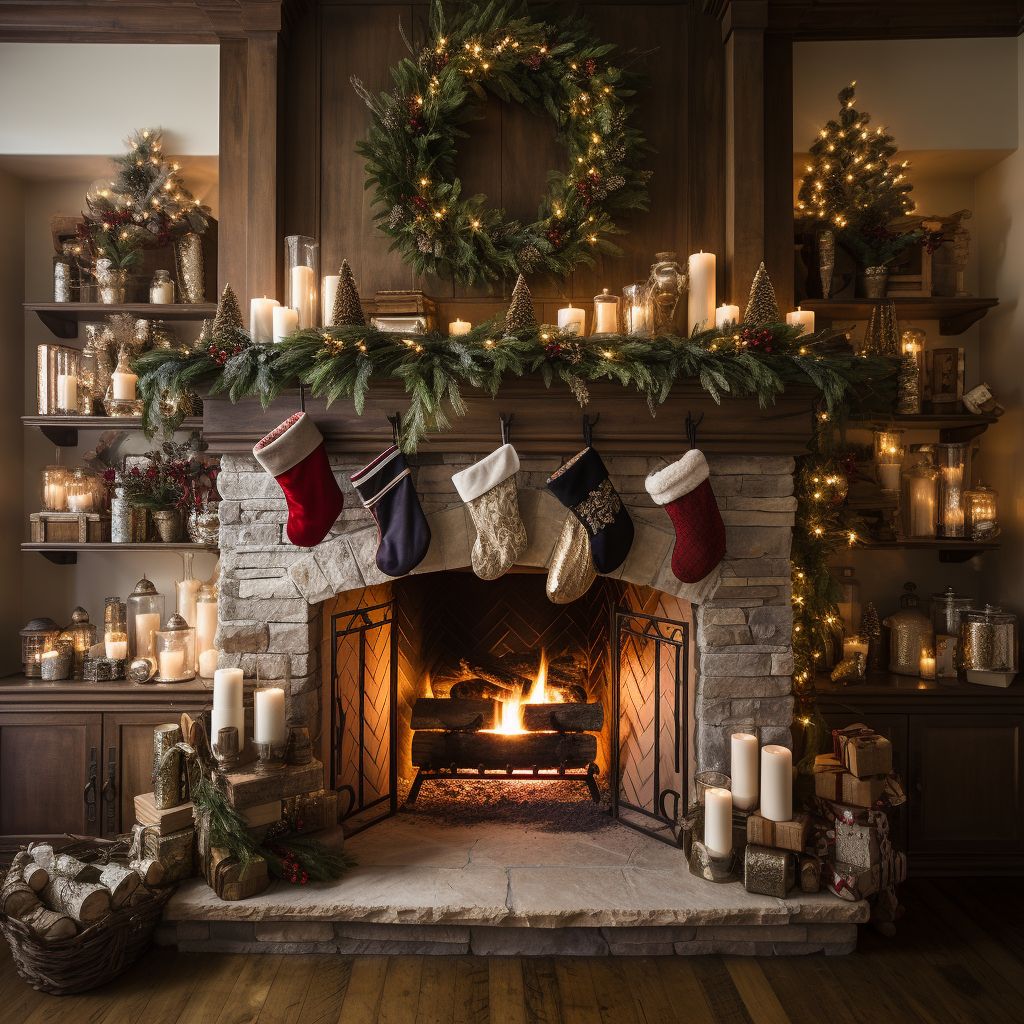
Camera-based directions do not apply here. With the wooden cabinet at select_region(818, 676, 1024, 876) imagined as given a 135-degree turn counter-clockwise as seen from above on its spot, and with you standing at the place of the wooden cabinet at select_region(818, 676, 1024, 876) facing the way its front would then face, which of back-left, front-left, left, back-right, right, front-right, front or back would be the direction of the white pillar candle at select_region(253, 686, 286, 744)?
back

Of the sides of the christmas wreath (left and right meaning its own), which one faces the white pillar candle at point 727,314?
left

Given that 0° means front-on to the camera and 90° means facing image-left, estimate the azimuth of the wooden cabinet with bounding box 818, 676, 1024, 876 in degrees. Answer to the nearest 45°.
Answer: approximately 0°

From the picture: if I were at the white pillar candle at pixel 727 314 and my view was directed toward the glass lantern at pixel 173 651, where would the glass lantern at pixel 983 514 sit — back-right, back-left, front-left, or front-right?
back-right

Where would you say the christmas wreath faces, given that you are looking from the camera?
facing the viewer

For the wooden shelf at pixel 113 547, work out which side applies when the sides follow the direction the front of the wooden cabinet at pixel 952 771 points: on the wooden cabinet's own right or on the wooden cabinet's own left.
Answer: on the wooden cabinet's own right

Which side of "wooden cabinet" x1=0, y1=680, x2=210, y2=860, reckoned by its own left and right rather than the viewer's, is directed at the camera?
front

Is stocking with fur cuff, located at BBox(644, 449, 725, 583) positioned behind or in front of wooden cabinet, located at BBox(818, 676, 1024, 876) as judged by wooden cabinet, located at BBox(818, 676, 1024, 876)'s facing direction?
in front

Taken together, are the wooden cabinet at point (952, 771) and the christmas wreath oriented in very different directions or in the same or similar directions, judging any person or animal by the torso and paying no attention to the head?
same or similar directions

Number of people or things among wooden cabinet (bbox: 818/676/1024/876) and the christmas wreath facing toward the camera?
2

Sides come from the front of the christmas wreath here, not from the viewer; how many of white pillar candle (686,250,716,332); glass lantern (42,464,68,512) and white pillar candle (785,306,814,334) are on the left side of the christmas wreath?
2

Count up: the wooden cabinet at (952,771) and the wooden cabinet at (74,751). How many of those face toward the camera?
2

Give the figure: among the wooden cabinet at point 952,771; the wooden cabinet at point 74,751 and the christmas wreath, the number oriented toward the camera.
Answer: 3
